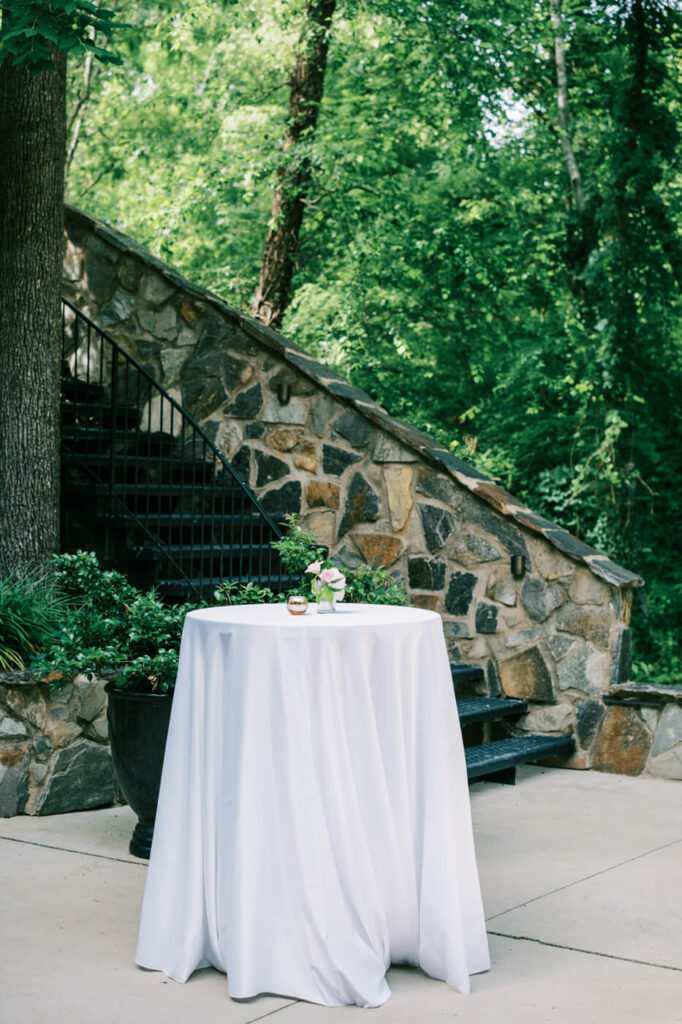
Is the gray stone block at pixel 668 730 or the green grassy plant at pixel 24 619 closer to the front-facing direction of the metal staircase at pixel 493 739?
the gray stone block

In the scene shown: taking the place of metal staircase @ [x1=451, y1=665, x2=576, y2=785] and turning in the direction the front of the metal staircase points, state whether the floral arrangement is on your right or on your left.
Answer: on your right

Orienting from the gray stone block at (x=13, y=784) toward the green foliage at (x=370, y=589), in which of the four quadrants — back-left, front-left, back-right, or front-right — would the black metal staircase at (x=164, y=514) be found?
front-left

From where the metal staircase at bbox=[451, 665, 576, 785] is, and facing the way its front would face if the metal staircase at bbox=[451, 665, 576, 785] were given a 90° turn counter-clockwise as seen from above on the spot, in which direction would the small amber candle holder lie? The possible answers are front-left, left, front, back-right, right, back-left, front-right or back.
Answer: back-right

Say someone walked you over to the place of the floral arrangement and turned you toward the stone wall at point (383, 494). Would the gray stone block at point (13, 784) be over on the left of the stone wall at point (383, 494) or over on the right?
left

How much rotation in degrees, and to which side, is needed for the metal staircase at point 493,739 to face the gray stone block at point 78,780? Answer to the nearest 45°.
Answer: approximately 90° to its right

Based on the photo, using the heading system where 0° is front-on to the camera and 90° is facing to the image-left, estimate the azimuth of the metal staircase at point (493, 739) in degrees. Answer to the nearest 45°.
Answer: approximately 315°
